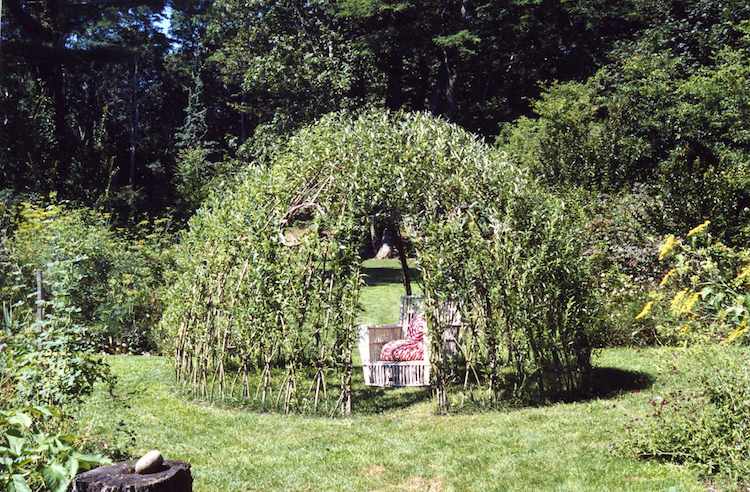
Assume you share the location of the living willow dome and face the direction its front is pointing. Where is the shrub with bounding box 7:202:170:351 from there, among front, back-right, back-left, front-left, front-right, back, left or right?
back-right

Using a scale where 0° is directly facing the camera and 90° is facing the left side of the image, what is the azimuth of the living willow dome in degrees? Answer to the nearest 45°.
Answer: approximately 0°

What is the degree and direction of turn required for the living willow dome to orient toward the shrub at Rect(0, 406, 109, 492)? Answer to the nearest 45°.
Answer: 0° — it already faces it

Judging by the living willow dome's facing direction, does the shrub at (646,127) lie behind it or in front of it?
behind

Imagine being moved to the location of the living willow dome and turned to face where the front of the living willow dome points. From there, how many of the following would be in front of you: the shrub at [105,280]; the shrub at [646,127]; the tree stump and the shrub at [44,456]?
2

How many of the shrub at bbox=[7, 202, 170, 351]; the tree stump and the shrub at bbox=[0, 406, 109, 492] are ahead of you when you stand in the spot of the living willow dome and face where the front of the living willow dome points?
2

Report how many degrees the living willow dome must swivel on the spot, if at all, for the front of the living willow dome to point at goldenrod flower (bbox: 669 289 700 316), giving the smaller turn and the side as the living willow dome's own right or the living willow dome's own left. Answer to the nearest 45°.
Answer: approximately 45° to the living willow dome's own left

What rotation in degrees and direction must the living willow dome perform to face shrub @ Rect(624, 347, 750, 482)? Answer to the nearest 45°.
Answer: approximately 45° to its left

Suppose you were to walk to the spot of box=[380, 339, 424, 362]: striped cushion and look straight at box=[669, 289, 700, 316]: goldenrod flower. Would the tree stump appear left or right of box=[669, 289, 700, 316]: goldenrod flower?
right

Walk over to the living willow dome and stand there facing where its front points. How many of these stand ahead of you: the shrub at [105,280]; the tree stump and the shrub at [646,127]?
1

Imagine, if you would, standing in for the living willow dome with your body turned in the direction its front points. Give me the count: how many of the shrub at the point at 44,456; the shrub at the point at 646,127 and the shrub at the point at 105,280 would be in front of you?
1
